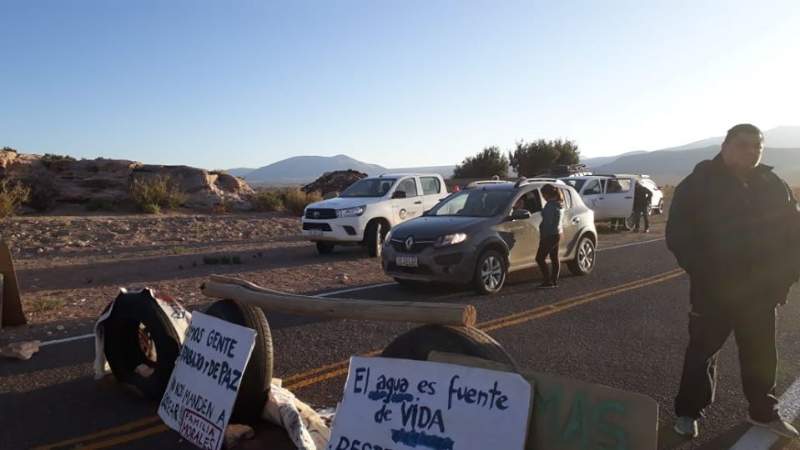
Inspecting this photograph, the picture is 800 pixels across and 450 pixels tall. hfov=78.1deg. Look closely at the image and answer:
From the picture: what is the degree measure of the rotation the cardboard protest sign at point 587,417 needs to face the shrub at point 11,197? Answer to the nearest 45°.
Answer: approximately 135° to its right

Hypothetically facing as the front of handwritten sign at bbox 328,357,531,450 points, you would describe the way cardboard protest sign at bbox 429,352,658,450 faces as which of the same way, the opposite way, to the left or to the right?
the same way

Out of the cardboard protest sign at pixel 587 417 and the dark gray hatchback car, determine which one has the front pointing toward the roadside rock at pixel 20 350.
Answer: the dark gray hatchback car

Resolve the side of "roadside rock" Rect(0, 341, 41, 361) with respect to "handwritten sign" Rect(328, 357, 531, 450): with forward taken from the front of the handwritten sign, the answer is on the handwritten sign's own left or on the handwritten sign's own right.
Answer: on the handwritten sign's own right

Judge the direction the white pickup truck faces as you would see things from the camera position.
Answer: facing the viewer and to the left of the viewer

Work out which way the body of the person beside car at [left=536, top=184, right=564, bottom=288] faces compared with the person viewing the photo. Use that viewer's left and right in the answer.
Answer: facing to the left of the viewer

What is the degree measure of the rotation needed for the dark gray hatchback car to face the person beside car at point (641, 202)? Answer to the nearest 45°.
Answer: approximately 180°

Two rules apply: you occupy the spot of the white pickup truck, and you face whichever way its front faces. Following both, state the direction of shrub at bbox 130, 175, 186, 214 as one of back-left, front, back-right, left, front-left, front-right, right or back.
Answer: right

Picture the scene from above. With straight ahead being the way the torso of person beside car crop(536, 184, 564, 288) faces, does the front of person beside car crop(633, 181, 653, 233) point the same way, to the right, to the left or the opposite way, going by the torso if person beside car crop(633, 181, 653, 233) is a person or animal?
the same way

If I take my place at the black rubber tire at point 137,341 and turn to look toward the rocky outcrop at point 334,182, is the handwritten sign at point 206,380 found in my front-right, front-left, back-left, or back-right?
back-right

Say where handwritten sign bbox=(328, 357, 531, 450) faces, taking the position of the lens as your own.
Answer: facing the viewer

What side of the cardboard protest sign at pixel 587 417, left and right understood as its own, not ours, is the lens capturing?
front

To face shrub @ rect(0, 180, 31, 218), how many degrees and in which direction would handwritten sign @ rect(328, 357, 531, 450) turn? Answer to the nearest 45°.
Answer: approximately 135° to its right

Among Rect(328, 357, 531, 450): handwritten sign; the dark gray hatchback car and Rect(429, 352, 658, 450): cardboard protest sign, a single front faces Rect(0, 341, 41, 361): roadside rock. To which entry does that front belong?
the dark gray hatchback car

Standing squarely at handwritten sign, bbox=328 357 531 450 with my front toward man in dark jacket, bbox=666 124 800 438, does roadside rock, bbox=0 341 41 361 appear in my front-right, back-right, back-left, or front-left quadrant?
back-left

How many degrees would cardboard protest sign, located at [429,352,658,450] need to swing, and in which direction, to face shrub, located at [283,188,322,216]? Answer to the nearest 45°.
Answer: approximately 135° to its right
